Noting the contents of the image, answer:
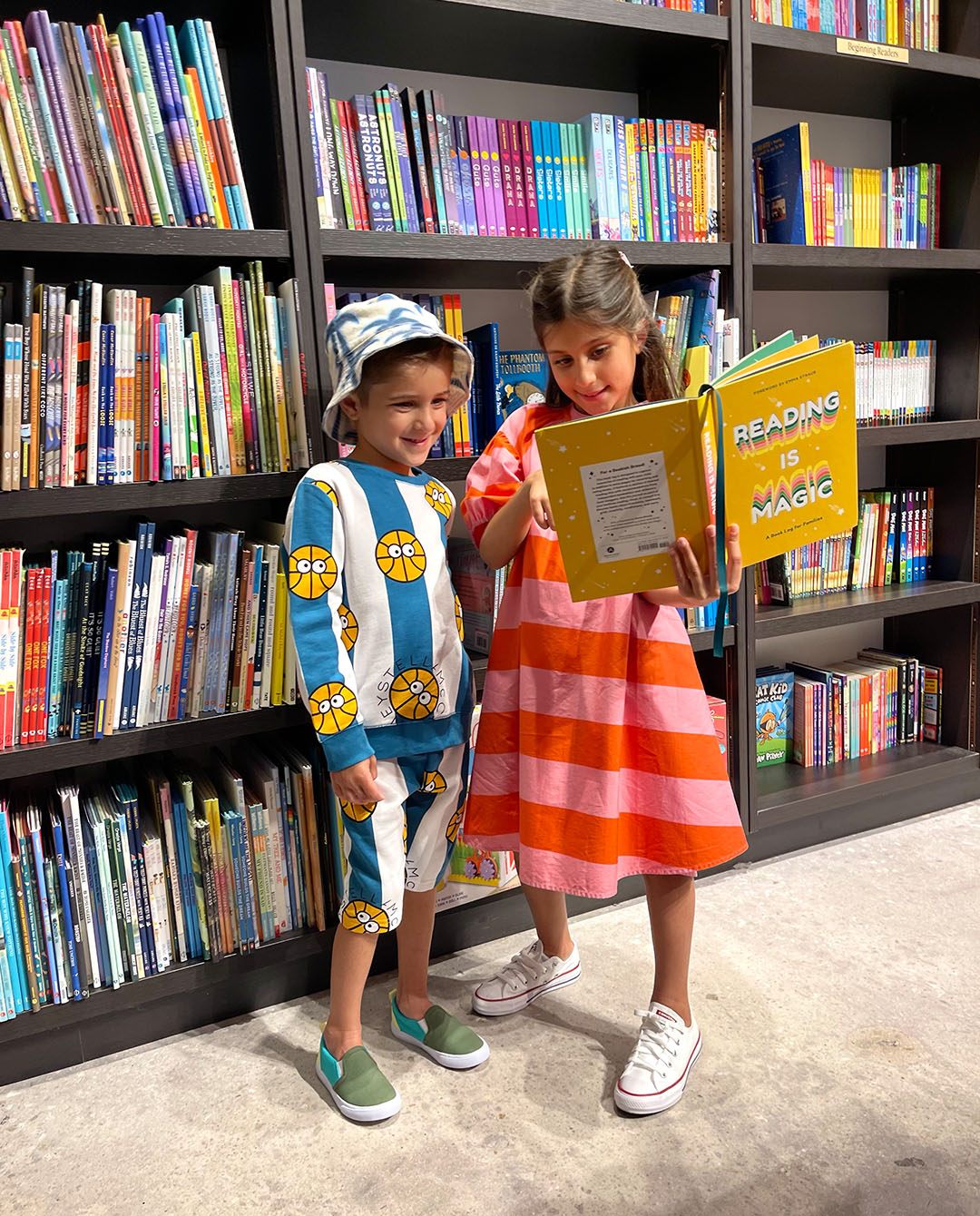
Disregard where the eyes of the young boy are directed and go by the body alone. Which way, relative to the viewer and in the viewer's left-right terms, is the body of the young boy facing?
facing the viewer and to the right of the viewer

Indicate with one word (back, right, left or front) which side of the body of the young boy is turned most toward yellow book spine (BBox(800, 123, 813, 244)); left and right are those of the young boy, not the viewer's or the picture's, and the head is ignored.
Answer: left

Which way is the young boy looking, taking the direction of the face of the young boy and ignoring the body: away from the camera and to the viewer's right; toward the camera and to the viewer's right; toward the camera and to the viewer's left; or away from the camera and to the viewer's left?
toward the camera and to the viewer's right

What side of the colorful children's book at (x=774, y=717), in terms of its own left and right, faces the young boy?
right

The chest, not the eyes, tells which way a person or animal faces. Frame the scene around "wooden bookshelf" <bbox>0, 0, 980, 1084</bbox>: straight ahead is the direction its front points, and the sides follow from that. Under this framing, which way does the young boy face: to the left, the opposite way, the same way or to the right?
the same way

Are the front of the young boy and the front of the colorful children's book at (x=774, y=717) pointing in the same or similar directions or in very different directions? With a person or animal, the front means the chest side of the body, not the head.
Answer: same or similar directions

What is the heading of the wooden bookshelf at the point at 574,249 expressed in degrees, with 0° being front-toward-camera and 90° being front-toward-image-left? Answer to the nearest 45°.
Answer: approximately 315°

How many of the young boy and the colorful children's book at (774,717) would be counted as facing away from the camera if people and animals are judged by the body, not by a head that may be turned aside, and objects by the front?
0
